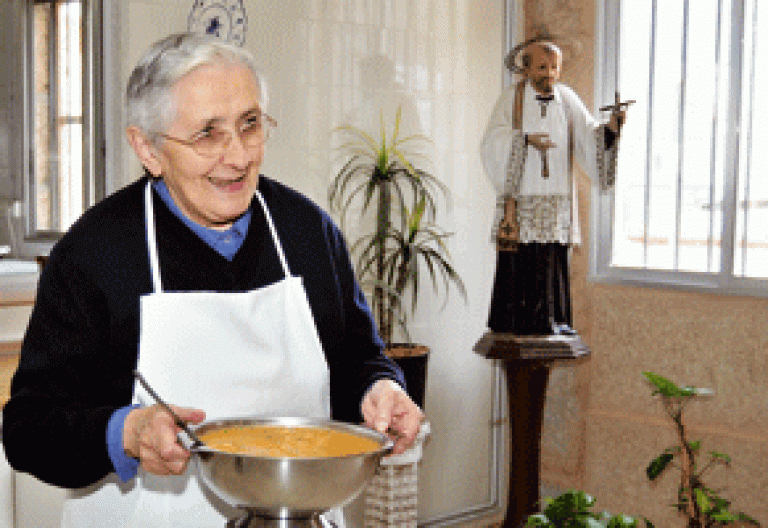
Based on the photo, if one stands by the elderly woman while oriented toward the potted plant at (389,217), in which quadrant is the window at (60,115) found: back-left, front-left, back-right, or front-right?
front-left

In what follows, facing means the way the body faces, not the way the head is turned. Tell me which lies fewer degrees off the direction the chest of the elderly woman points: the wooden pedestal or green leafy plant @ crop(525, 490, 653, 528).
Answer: the green leafy plant

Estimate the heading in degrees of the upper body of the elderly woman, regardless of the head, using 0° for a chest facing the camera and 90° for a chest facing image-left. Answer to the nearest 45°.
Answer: approximately 315°

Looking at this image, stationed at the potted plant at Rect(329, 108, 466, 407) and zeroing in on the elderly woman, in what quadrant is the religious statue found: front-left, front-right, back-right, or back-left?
back-left

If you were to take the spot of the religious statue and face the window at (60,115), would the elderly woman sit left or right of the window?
left

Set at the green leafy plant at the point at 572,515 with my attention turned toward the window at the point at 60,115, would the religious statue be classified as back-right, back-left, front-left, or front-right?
front-right

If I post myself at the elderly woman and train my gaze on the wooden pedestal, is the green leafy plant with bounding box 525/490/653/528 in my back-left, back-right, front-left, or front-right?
front-right

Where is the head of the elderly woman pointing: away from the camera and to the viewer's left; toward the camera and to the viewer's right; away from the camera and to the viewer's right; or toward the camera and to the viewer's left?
toward the camera and to the viewer's right

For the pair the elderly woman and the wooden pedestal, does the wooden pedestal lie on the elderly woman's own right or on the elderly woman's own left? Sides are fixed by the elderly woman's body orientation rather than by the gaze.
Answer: on the elderly woman's own left

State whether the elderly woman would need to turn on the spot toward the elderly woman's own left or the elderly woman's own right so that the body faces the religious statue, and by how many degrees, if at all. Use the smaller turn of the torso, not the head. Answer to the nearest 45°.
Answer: approximately 90° to the elderly woman's own left

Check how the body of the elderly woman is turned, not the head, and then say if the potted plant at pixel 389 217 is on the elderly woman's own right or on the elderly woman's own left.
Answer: on the elderly woman's own left

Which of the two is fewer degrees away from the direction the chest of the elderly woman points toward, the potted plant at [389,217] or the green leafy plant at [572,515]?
the green leafy plant
